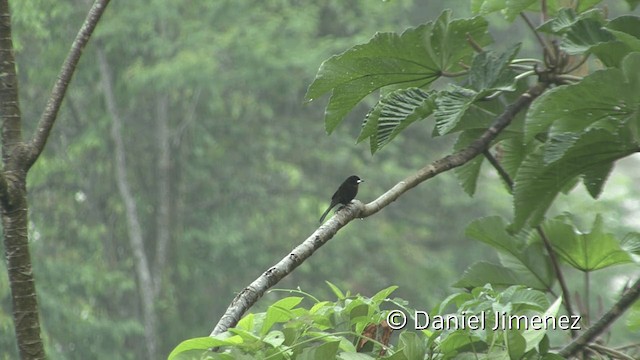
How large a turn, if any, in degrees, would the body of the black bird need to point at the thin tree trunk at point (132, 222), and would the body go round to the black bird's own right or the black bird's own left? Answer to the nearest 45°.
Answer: approximately 90° to the black bird's own left

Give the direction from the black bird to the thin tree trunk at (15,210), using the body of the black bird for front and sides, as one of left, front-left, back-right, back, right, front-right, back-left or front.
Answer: back-right

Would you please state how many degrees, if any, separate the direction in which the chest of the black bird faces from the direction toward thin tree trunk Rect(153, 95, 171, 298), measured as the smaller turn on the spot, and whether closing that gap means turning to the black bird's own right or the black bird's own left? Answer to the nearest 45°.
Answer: approximately 90° to the black bird's own left

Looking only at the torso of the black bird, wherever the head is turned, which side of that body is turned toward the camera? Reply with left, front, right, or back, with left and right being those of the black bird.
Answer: right

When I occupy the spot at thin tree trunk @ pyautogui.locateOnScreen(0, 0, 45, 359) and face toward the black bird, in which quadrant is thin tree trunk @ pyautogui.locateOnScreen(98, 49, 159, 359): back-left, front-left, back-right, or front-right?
front-left

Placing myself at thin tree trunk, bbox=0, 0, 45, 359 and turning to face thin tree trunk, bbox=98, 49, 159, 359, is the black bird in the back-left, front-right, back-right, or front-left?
front-right
